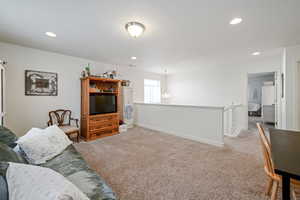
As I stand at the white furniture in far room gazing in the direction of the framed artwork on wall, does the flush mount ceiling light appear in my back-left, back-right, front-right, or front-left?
front-left

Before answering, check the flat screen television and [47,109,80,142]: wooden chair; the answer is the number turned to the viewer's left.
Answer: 0

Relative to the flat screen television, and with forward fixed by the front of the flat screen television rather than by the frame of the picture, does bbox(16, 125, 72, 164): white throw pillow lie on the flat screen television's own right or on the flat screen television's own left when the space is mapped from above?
on the flat screen television's own right

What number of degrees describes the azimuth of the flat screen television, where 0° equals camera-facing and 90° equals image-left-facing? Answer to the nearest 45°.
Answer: approximately 315°

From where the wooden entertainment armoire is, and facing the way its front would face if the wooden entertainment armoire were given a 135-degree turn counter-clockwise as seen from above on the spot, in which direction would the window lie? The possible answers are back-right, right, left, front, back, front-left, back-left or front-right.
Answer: front-right

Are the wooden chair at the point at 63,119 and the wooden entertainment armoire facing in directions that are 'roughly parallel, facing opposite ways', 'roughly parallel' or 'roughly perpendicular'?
roughly parallel

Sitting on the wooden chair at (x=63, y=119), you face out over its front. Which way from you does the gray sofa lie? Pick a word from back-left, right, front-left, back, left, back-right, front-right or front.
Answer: front-right

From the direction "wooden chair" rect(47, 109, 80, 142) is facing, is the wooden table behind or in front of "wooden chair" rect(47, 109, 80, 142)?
in front

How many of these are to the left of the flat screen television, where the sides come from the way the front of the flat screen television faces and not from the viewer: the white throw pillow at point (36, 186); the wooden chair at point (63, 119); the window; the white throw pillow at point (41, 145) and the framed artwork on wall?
1

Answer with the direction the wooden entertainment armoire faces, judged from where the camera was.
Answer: facing the viewer and to the right of the viewer

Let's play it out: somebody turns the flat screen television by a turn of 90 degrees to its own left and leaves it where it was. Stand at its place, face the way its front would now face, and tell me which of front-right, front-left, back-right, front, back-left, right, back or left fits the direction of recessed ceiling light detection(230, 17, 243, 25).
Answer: right

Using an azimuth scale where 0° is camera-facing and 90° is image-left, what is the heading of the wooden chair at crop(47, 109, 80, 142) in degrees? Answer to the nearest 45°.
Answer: approximately 315°

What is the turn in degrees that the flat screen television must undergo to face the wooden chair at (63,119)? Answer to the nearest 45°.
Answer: approximately 135° to its right

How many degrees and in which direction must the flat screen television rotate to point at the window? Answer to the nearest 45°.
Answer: approximately 90° to its left

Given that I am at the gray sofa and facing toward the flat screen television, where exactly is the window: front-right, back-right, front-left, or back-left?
front-right

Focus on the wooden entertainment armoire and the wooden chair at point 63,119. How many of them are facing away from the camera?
0
